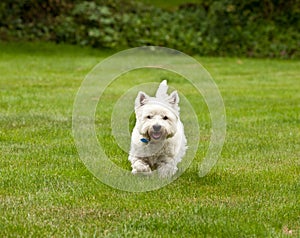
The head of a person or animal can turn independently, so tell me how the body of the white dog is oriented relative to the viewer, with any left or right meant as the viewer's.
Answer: facing the viewer
